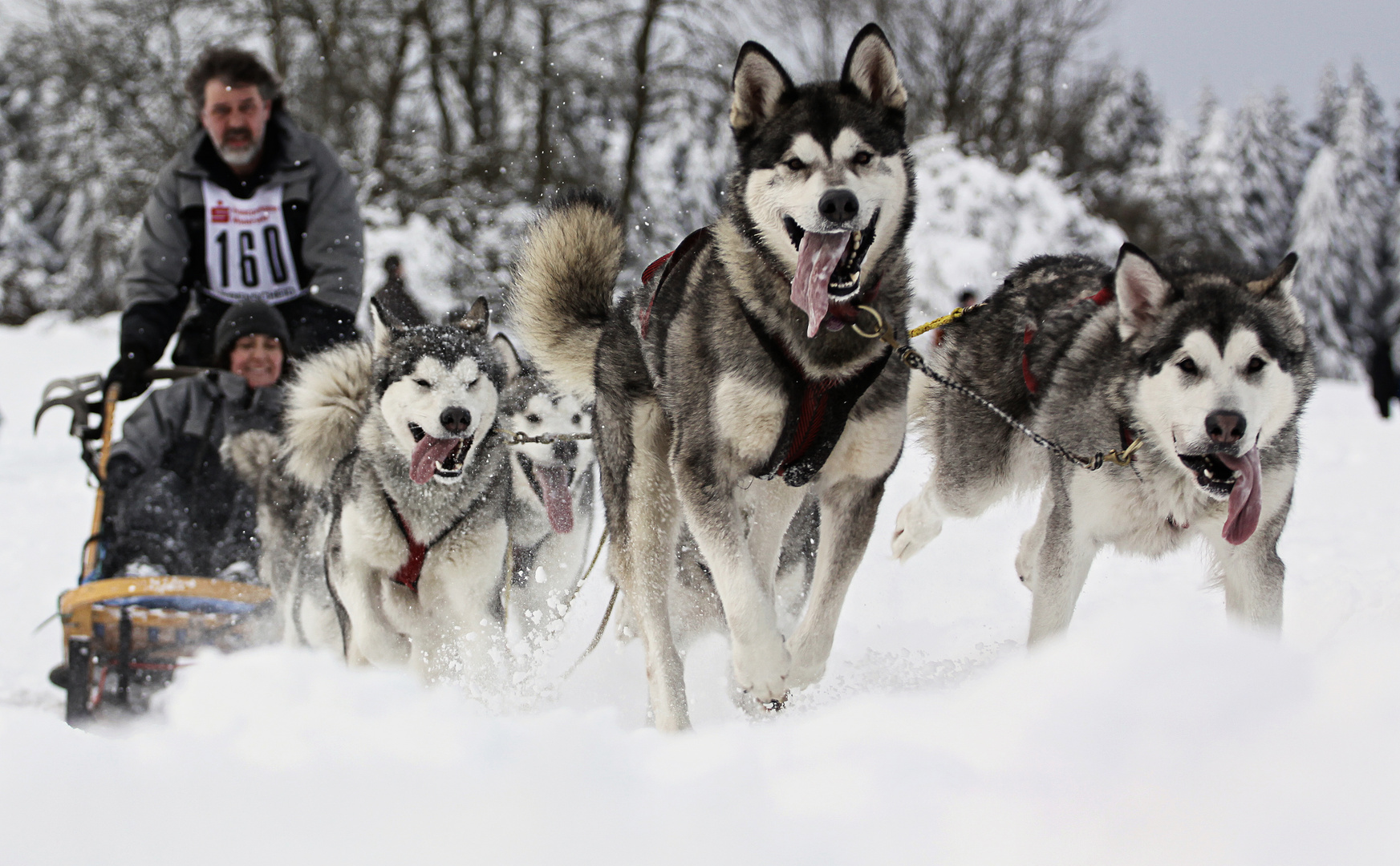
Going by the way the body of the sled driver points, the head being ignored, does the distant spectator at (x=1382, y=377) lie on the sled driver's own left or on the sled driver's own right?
on the sled driver's own left

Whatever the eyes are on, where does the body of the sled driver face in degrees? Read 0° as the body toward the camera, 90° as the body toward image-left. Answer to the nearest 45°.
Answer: approximately 0°

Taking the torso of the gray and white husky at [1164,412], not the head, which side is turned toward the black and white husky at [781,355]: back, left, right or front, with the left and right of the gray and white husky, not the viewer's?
right

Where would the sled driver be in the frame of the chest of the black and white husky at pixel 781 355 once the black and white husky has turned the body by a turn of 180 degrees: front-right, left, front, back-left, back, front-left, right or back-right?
front

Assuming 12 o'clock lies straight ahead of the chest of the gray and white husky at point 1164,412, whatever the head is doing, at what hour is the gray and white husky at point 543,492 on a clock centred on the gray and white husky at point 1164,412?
the gray and white husky at point 543,492 is roughly at 5 o'clock from the gray and white husky at point 1164,412.

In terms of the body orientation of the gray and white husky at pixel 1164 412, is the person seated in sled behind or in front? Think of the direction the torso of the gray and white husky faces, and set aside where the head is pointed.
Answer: behind

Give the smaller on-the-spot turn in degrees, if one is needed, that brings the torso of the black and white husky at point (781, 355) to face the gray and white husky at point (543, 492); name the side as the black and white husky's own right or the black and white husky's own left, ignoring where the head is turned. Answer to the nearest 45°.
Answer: approximately 180°
